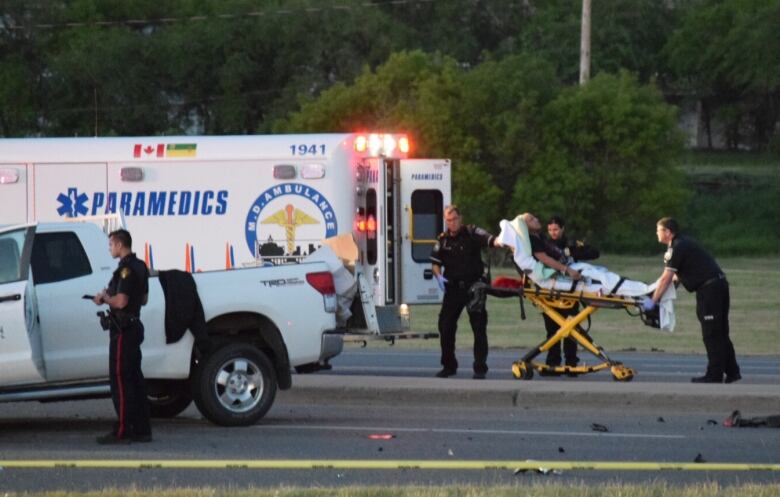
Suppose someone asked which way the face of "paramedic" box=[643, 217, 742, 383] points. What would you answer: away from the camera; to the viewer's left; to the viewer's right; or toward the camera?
to the viewer's left

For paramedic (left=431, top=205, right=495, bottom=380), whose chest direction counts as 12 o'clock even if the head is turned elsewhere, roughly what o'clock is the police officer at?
The police officer is roughly at 1 o'clock from the paramedic.

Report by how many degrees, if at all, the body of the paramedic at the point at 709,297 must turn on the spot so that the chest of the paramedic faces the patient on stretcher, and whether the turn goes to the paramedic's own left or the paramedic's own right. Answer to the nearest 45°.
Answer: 0° — they already face them

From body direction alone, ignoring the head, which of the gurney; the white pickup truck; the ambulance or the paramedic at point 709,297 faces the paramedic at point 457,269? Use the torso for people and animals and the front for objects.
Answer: the paramedic at point 709,297

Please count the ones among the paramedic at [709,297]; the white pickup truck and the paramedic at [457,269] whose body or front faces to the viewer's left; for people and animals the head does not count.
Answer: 2

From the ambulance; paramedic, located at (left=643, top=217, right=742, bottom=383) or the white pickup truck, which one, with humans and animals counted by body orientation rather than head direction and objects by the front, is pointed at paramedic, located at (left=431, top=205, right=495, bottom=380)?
paramedic, located at (left=643, top=217, right=742, bottom=383)

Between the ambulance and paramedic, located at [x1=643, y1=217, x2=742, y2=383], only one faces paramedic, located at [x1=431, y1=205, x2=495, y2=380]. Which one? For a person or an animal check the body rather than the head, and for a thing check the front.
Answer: paramedic, located at [x1=643, y1=217, x2=742, y2=383]

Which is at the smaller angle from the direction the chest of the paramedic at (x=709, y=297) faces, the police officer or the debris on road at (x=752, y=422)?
the police officer

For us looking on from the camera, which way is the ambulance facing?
facing to the left of the viewer

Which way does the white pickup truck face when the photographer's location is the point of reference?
facing to the left of the viewer

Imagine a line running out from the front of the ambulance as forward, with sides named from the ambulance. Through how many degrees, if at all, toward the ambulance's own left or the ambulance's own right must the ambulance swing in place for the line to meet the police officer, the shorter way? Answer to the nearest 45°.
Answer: approximately 90° to the ambulance's own left

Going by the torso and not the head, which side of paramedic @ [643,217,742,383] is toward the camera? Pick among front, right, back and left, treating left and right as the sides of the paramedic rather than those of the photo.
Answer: left

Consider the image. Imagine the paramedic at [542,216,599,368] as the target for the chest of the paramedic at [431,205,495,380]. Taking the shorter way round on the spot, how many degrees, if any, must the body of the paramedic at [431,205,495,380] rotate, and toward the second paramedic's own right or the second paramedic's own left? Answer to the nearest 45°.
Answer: approximately 90° to the second paramedic's own left

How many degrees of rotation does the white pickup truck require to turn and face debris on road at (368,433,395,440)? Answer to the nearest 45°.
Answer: approximately 180°

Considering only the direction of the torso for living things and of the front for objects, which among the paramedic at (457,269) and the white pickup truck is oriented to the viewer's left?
the white pickup truck

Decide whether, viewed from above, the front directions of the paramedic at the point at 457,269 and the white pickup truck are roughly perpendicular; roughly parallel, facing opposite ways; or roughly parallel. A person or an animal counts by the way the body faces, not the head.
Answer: roughly perpendicular
